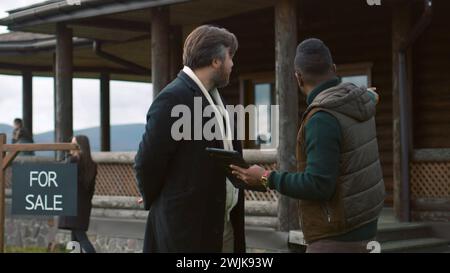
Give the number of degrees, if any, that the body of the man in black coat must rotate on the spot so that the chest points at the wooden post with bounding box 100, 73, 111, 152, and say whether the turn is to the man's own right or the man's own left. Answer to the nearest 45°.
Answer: approximately 90° to the man's own left

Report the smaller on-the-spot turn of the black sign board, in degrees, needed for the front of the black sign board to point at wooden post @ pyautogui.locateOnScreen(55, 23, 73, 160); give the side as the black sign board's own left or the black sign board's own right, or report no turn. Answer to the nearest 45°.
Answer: approximately 180°

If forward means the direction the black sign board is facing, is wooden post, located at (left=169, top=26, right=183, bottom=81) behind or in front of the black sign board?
behind

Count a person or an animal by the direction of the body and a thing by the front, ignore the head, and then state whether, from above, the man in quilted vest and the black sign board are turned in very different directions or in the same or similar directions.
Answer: very different directions

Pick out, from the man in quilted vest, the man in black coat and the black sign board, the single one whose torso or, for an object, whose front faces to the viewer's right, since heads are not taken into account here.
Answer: the man in black coat

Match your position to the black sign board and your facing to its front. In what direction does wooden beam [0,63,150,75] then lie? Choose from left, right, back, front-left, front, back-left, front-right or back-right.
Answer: back
